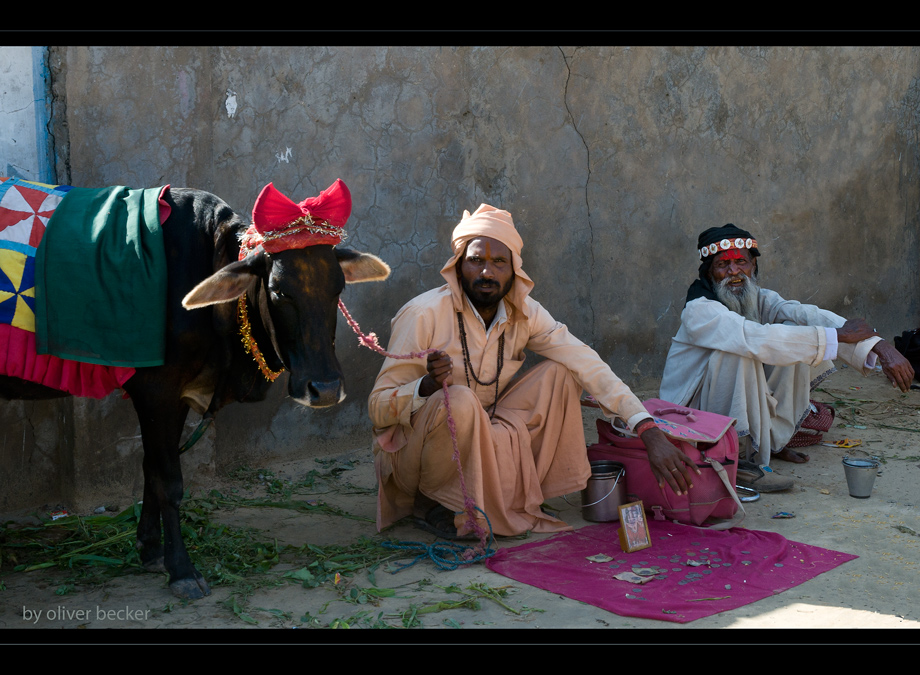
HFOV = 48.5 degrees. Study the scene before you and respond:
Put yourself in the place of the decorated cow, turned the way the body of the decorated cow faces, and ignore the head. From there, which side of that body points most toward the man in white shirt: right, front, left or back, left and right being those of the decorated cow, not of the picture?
front

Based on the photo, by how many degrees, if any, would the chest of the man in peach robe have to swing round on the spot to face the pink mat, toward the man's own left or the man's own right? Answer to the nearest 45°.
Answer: approximately 45° to the man's own left

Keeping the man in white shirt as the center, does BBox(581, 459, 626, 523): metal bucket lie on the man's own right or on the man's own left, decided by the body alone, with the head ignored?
on the man's own right

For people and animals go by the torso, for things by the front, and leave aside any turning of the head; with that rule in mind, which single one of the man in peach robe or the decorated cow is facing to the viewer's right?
the decorated cow

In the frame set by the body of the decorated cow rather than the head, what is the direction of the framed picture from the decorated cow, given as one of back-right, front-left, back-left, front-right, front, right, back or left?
front

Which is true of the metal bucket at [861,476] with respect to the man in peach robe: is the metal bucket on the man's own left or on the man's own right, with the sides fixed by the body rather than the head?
on the man's own left

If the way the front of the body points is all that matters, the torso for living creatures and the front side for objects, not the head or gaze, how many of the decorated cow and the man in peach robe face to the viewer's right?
1

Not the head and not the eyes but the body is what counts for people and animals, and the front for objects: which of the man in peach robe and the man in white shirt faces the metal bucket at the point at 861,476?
the man in white shirt

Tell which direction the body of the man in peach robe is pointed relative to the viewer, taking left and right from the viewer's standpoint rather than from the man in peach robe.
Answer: facing the viewer

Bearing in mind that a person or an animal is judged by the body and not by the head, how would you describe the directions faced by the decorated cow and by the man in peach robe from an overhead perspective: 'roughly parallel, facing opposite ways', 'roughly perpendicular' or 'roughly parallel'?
roughly perpendicular

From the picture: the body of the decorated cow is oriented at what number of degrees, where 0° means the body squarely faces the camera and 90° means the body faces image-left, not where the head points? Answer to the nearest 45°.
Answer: approximately 270°
